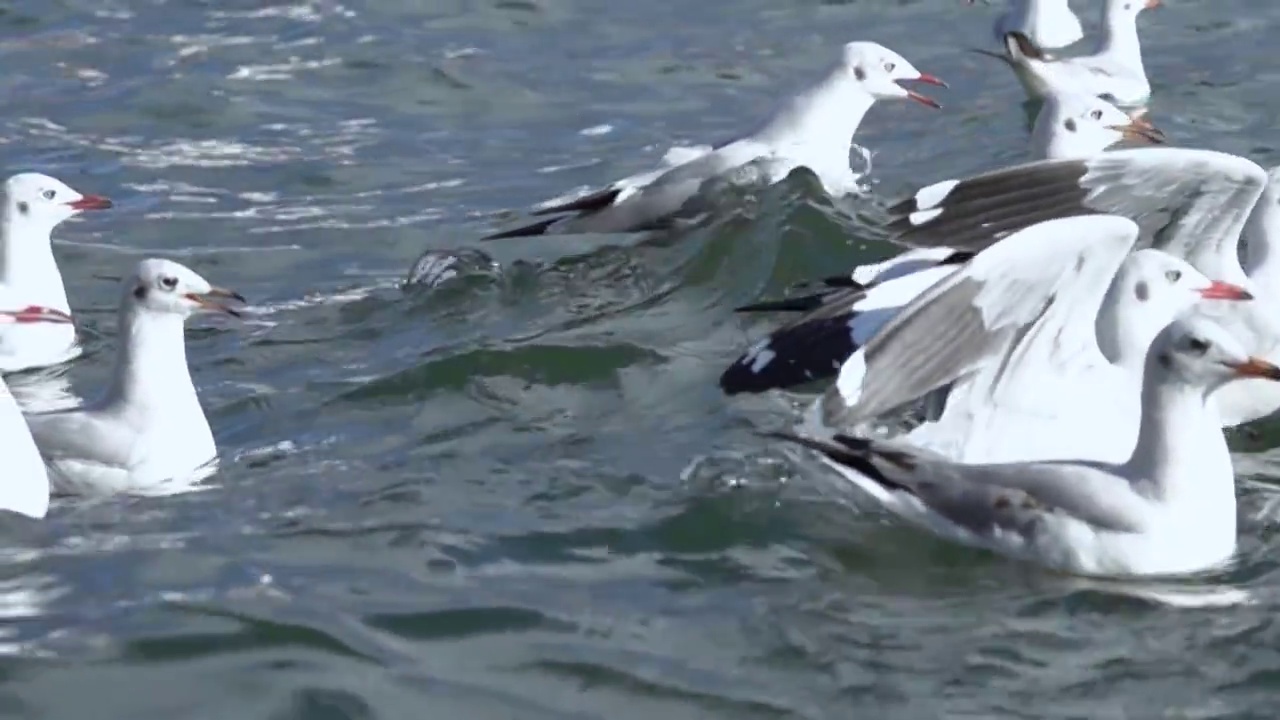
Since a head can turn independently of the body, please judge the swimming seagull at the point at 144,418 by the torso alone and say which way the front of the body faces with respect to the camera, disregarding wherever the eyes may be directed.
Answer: to the viewer's right

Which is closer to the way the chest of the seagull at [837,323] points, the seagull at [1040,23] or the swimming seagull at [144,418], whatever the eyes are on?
the seagull

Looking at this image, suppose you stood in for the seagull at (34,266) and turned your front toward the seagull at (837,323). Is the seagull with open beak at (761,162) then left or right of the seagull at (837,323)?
left

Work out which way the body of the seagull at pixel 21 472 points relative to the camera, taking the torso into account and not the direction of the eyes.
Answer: to the viewer's right

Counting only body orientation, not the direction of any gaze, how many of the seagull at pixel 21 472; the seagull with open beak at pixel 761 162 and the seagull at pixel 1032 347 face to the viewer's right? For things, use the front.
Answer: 3

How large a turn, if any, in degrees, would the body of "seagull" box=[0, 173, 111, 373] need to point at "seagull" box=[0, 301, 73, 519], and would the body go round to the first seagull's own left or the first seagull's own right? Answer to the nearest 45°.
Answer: approximately 90° to the first seagull's own right

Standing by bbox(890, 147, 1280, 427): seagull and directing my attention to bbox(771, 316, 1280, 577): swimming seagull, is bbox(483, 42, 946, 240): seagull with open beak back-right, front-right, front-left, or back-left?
back-right

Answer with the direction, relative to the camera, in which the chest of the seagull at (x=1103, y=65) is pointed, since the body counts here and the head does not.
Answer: to the viewer's right

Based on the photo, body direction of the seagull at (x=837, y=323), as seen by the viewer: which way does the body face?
to the viewer's right

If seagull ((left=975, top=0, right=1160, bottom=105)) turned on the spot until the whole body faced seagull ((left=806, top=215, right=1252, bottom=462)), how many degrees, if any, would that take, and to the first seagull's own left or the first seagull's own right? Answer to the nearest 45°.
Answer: approximately 90° to the first seagull's own right

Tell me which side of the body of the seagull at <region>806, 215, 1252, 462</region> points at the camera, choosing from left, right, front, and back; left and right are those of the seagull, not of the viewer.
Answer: right

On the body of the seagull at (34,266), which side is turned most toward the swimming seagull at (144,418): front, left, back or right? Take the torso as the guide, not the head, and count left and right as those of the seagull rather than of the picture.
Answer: right
